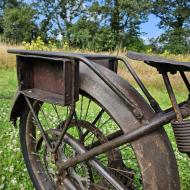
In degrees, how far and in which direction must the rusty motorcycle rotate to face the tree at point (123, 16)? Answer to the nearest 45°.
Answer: approximately 135° to its left

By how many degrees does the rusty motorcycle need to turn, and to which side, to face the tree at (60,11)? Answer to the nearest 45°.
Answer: approximately 135° to its left

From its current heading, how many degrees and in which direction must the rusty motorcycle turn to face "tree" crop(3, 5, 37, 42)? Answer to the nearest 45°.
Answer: approximately 135° to its left

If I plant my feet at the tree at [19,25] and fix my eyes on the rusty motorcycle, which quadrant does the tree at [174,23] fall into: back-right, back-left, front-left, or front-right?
front-left

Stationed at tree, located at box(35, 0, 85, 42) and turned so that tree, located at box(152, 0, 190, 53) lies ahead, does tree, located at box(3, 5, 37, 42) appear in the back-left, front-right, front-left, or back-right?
back-right

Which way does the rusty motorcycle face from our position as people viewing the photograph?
facing the viewer and to the right of the viewer
